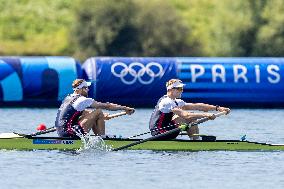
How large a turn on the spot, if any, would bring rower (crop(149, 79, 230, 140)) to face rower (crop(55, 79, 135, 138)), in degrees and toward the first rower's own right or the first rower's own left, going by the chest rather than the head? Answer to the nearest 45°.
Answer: approximately 180°

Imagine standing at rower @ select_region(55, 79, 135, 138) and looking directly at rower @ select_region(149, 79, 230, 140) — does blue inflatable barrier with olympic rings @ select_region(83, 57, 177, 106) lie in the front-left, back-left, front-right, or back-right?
front-left

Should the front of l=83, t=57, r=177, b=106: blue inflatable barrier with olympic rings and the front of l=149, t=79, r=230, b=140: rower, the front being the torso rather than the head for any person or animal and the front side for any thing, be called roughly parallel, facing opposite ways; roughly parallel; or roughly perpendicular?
roughly perpendicular

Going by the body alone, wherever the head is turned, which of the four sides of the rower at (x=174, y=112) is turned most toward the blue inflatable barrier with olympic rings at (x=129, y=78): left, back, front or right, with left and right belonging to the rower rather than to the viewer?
left

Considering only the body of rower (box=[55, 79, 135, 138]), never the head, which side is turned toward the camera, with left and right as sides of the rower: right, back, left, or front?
right

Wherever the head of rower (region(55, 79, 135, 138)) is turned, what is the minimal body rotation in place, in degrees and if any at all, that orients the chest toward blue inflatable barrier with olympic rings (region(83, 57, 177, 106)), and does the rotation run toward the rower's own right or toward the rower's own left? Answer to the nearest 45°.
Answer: approximately 90° to the rower's own left

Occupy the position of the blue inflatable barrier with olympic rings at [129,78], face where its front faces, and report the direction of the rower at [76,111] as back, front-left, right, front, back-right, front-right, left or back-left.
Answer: front

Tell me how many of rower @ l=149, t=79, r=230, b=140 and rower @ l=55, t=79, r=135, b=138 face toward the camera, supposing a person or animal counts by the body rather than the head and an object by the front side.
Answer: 0

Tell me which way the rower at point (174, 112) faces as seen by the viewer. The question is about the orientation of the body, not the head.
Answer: to the viewer's right

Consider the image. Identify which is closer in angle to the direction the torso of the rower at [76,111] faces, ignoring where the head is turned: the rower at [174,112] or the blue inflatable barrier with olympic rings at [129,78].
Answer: the rower

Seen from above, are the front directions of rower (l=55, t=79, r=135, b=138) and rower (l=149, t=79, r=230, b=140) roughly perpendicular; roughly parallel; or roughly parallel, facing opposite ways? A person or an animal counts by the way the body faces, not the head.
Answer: roughly parallel

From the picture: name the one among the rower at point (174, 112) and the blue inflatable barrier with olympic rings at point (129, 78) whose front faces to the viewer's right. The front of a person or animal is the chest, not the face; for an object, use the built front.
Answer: the rower

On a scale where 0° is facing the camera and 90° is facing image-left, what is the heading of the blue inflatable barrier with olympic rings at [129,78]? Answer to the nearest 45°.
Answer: approximately 0°

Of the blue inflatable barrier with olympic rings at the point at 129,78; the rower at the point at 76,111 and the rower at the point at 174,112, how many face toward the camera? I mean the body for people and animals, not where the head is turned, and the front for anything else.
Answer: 1

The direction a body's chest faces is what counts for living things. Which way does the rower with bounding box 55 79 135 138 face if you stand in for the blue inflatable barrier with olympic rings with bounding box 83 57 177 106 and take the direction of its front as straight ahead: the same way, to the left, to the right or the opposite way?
to the left

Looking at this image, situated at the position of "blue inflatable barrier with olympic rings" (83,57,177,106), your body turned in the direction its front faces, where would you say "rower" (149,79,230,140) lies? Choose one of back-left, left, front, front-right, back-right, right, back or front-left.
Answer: front
